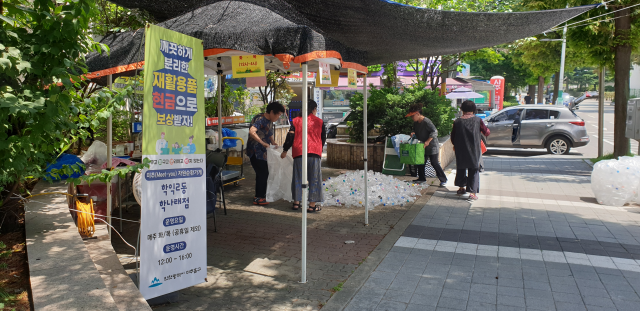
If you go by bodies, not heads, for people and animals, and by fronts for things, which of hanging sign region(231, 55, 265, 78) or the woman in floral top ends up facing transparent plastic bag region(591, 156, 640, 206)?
the woman in floral top

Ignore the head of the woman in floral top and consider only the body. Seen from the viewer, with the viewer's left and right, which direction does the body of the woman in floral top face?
facing to the right of the viewer

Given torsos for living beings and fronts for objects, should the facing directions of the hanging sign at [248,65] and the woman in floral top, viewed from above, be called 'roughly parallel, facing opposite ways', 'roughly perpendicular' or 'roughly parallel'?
roughly perpendicular

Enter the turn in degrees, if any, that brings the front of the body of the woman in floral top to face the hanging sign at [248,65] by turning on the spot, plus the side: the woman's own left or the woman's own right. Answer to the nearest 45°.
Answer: approximately 90° to the woman's own right

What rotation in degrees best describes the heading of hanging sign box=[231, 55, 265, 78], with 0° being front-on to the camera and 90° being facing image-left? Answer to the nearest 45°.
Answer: approximately 0°

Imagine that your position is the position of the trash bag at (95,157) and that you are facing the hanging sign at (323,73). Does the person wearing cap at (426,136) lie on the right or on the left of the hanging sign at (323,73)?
left

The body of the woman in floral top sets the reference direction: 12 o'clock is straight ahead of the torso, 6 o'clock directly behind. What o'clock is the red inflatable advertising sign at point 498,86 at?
The red inflatable advertising sign is roughly at 10 o'clock from the woman in floral top.
